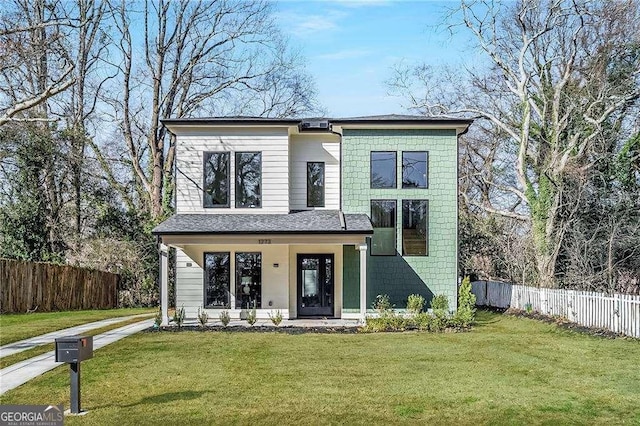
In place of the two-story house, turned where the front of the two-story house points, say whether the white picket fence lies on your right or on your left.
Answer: on your left

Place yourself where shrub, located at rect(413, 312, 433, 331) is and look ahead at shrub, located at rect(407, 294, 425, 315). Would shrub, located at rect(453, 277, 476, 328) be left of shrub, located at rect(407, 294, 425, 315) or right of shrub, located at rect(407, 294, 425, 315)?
right

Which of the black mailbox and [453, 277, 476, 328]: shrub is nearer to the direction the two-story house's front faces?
the black mailbox

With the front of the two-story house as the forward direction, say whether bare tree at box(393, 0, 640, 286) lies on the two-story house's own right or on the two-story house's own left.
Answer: on the two-story house's own left

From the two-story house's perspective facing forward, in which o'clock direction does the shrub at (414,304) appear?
The shrub is roughly at 10 o'clock from the two-story house.

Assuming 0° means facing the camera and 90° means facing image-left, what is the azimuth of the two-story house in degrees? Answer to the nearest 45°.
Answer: approximately 0°

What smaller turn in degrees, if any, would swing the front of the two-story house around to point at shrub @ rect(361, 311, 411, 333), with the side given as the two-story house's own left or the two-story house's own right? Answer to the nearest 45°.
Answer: approximately 45° to the two-story house's own left

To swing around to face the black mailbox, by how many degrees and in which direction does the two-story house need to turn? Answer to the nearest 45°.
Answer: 0° — it already faces it
